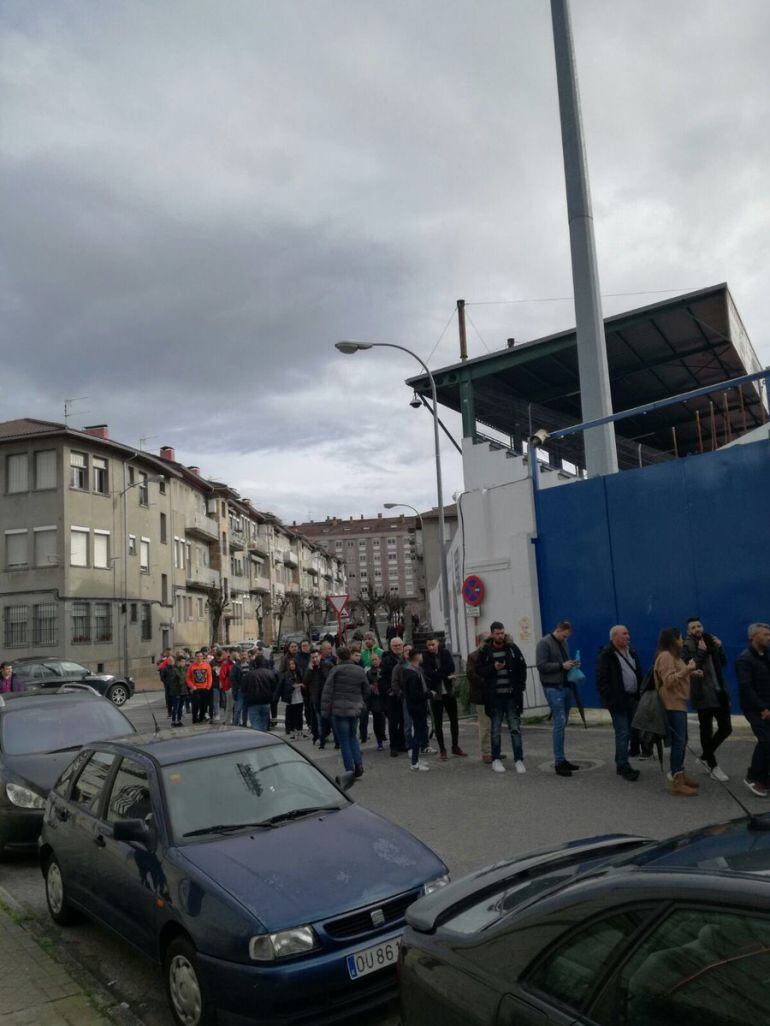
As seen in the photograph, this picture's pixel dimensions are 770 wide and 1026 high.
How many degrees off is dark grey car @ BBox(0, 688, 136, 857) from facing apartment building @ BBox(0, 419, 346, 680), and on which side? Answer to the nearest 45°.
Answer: approximately 135° to its left

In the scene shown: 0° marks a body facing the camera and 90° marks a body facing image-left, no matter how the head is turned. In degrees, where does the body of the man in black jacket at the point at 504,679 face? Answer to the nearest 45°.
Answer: approximately 0°

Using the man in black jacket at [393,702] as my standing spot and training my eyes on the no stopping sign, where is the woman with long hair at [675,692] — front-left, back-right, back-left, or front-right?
back-right

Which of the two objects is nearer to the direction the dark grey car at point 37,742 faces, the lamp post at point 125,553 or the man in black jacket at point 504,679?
the man in black jacket
